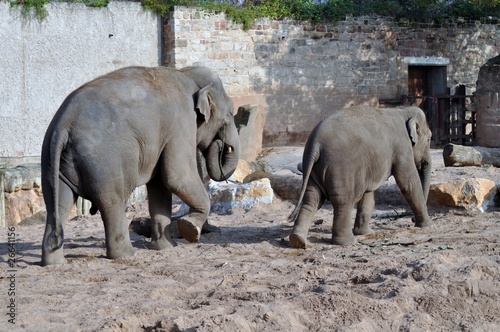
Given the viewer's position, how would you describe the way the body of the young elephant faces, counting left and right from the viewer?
facing away from the viewer and to the right of the viewer

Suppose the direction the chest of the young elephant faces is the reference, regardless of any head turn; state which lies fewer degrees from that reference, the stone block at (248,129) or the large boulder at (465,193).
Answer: the large boulder

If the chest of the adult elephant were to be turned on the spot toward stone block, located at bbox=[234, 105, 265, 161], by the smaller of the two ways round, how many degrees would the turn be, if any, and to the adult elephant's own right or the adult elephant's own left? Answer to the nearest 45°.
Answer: approximately 45° to the adult elephant's own left

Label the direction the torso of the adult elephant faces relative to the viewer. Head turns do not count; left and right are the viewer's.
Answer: facing away from the viewer and to the right of the viewer

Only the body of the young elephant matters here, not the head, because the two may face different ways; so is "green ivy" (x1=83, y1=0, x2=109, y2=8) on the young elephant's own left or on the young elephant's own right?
on the young elephant's own left
